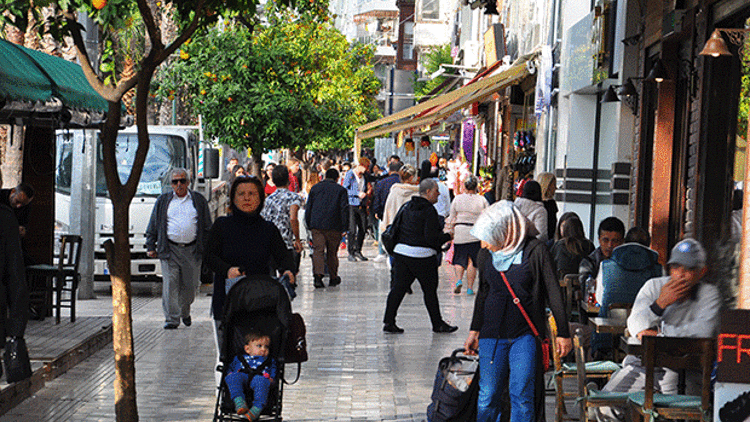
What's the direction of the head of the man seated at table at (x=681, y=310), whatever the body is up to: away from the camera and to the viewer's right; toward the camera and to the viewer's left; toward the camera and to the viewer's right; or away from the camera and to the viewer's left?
toward the camera and to the viewer's left

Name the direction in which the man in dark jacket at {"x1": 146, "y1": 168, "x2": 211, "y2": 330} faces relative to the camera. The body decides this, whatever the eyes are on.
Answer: toward the camera

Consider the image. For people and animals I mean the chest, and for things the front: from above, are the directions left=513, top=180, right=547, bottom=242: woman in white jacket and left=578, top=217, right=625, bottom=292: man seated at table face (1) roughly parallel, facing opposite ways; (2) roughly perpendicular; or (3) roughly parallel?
roughly parallel, facing opposite ways

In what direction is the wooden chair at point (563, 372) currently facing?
to the viewer's right

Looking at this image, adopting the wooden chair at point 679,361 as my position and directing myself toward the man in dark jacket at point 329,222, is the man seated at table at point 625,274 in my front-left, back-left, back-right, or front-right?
front-right

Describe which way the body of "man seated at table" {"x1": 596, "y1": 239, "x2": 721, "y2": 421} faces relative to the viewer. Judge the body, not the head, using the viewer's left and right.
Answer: facing the viewer and to the left of the viewer

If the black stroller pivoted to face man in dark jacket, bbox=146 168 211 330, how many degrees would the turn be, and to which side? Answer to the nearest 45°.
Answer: approximately 180°

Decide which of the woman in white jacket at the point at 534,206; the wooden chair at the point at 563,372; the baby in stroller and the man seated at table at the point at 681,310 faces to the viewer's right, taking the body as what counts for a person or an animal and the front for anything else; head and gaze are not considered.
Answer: the wooden chair

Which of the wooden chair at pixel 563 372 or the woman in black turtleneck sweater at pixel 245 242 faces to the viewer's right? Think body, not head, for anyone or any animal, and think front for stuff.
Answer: the wooden chair

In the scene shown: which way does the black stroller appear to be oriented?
toward the camera

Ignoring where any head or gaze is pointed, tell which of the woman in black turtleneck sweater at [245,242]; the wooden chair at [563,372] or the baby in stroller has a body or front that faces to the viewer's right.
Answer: the wooden chair

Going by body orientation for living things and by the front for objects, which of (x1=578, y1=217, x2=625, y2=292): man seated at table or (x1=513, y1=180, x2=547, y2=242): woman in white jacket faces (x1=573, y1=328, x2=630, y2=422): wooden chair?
the man seated at table

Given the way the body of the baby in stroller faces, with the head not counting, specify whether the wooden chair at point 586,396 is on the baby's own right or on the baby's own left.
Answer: on the baby's own left

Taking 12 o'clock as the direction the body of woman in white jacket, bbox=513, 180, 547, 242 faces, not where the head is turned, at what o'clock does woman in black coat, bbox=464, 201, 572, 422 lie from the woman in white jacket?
The woman in black coat is roughly at 6 o'clock from the woman in white jacket.

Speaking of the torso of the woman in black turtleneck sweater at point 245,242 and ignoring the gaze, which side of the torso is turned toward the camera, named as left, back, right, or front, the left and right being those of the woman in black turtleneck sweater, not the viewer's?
front

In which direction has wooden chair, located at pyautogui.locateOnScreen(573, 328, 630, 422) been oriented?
to the viewer's right

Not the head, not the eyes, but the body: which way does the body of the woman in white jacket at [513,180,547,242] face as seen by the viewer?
away from the camera

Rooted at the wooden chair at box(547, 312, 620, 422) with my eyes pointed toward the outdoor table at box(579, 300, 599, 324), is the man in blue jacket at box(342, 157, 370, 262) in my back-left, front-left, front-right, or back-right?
front-left
